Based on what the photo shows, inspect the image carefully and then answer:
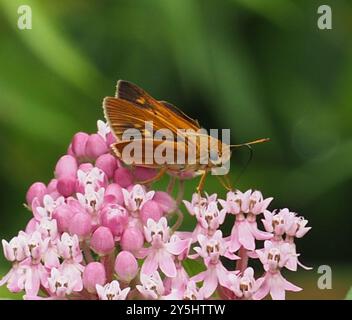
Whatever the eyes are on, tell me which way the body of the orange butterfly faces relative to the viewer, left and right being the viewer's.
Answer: facing to the right of the viewer
